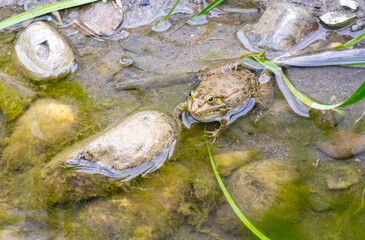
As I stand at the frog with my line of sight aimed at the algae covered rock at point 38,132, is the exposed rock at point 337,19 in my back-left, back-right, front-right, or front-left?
back-right

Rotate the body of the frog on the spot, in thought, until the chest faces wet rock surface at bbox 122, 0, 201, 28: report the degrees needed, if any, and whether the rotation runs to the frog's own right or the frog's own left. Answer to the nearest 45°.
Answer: approximately 90° to the frog's own right

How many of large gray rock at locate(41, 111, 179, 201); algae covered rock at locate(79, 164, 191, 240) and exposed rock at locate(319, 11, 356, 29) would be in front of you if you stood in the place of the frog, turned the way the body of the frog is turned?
2

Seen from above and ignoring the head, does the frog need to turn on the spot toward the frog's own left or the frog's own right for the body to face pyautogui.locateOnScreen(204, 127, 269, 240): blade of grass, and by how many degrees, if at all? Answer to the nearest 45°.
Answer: approximately 45° to the frog's own left

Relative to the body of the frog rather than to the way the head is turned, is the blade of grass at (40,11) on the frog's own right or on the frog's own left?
on the frog's own right

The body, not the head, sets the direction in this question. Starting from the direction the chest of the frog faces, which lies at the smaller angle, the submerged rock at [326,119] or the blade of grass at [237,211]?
the blade of grass

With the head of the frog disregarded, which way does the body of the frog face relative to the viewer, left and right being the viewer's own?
facing the viewer and to the left of the viewer

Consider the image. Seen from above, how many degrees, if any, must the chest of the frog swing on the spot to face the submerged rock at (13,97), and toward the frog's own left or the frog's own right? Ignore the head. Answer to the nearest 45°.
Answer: approximately 45° to the frog's own right

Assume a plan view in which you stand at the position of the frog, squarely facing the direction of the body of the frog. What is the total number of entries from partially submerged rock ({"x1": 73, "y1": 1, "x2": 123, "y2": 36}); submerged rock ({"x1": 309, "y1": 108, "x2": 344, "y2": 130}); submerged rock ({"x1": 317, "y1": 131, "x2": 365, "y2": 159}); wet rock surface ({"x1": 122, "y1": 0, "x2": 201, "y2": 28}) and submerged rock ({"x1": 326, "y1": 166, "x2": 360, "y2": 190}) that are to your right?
2

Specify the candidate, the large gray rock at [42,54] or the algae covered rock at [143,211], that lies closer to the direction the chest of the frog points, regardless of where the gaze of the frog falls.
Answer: the algae covered rock

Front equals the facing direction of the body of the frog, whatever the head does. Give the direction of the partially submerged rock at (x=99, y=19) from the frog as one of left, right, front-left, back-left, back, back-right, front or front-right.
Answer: right

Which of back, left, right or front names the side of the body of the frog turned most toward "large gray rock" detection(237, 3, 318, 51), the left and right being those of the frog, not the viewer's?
back

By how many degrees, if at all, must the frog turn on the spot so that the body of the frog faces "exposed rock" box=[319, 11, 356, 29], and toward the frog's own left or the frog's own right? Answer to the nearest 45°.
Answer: approximately 180°

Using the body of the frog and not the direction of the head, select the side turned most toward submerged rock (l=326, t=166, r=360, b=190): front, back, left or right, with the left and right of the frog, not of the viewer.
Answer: left

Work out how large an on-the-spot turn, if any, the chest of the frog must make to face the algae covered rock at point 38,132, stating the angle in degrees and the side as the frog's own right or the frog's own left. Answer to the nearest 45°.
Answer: approximately 45° to the frog's own right
